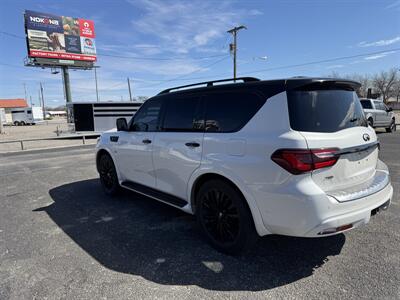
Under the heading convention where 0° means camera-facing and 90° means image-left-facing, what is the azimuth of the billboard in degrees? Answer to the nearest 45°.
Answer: approximately 315°

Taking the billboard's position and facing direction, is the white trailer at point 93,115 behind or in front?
in front

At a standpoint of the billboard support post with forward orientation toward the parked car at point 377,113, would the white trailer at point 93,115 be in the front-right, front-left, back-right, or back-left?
front-right

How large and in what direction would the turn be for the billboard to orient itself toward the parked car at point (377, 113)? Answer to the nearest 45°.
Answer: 0° — it already faces it

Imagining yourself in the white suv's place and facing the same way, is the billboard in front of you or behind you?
in front

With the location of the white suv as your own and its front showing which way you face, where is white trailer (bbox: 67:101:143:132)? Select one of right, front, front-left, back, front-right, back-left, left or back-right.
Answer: front

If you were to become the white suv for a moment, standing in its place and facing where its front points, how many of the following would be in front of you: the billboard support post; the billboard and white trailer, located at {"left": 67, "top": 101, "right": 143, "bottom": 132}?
3

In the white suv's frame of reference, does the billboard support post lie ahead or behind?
ahead

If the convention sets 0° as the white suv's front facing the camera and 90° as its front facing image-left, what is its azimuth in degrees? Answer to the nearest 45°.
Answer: approximately 135°
